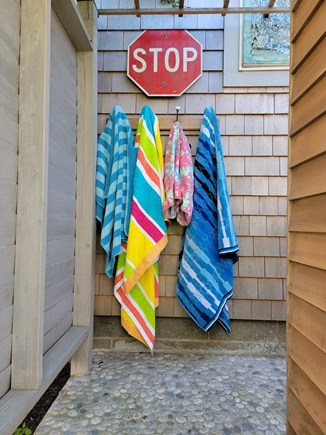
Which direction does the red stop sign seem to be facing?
toward the camera

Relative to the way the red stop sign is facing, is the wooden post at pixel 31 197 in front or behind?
in front

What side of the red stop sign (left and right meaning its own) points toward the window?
left

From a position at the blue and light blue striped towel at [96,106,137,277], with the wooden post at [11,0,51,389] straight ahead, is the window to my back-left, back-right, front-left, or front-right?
back-left

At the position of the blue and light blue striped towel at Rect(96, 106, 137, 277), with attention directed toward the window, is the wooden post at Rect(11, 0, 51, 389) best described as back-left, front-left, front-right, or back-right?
back-right

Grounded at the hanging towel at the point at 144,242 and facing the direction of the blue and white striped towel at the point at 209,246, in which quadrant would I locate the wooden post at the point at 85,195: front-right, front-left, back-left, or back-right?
back-right
